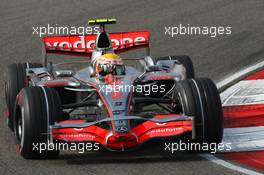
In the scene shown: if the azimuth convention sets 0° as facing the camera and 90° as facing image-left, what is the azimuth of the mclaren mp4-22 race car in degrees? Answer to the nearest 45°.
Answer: approximately 0°
